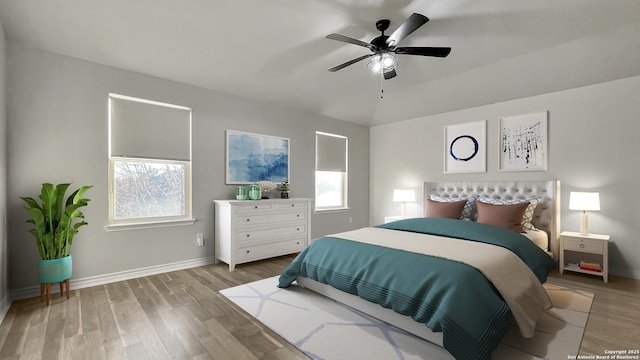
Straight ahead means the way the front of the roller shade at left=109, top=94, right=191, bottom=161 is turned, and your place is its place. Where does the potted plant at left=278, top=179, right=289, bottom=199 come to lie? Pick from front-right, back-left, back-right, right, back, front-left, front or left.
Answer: front-left

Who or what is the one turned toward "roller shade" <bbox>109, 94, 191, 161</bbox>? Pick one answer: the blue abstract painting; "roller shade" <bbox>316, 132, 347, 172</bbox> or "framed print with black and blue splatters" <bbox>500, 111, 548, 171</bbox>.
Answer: the framed print with black and blue splatters

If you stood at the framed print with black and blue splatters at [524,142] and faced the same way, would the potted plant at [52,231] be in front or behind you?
in front

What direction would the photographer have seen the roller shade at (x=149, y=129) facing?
facing the viewer and to the right of the viewer

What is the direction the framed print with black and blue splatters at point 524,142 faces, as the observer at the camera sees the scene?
facing the viewer and to the left of the viewer

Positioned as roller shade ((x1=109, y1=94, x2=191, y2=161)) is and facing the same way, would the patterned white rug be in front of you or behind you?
in front

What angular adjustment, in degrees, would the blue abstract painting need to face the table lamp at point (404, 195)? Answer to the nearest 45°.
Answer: approximately 45° to its left

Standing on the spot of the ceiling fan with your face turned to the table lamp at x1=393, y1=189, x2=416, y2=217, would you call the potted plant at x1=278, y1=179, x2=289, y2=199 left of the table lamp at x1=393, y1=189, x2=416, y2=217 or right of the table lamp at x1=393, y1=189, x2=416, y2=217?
left

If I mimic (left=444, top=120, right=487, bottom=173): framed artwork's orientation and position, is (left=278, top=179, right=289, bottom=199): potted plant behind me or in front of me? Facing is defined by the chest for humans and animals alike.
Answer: in front

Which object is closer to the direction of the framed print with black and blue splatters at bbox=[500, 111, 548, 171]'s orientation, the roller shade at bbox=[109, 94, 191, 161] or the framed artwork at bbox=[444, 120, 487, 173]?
the roller shade

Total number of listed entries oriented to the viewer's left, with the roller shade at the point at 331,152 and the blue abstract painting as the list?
0
